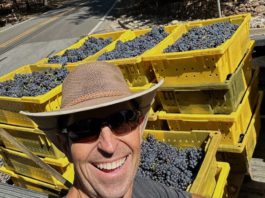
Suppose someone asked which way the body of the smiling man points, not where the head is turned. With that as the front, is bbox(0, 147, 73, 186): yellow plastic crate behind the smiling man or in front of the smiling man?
behind

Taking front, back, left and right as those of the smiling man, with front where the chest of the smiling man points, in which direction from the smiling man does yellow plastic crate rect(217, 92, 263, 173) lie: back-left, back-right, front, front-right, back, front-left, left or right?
back-left

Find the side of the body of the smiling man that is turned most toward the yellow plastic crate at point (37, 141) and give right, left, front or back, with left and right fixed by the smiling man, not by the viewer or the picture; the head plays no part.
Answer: back

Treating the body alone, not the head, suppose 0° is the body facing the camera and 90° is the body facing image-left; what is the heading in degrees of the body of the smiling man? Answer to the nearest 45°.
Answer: approximately 0°

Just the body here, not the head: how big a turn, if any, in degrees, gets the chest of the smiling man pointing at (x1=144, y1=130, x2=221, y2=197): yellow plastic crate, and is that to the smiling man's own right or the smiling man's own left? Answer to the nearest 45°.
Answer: approximately 135° to the smiling man's own left

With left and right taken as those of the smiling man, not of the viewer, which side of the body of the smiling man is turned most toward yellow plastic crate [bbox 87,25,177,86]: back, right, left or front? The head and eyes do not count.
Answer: back

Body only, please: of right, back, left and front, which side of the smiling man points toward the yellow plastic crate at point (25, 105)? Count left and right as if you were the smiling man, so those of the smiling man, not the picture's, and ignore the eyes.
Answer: back

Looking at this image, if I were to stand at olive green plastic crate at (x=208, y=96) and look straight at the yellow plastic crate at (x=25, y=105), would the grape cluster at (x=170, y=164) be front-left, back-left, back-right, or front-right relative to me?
front-left

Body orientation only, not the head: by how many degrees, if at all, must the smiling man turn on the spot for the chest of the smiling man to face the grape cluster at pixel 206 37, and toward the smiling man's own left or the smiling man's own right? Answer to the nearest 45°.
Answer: approximately 135° to the smiling man's own left
